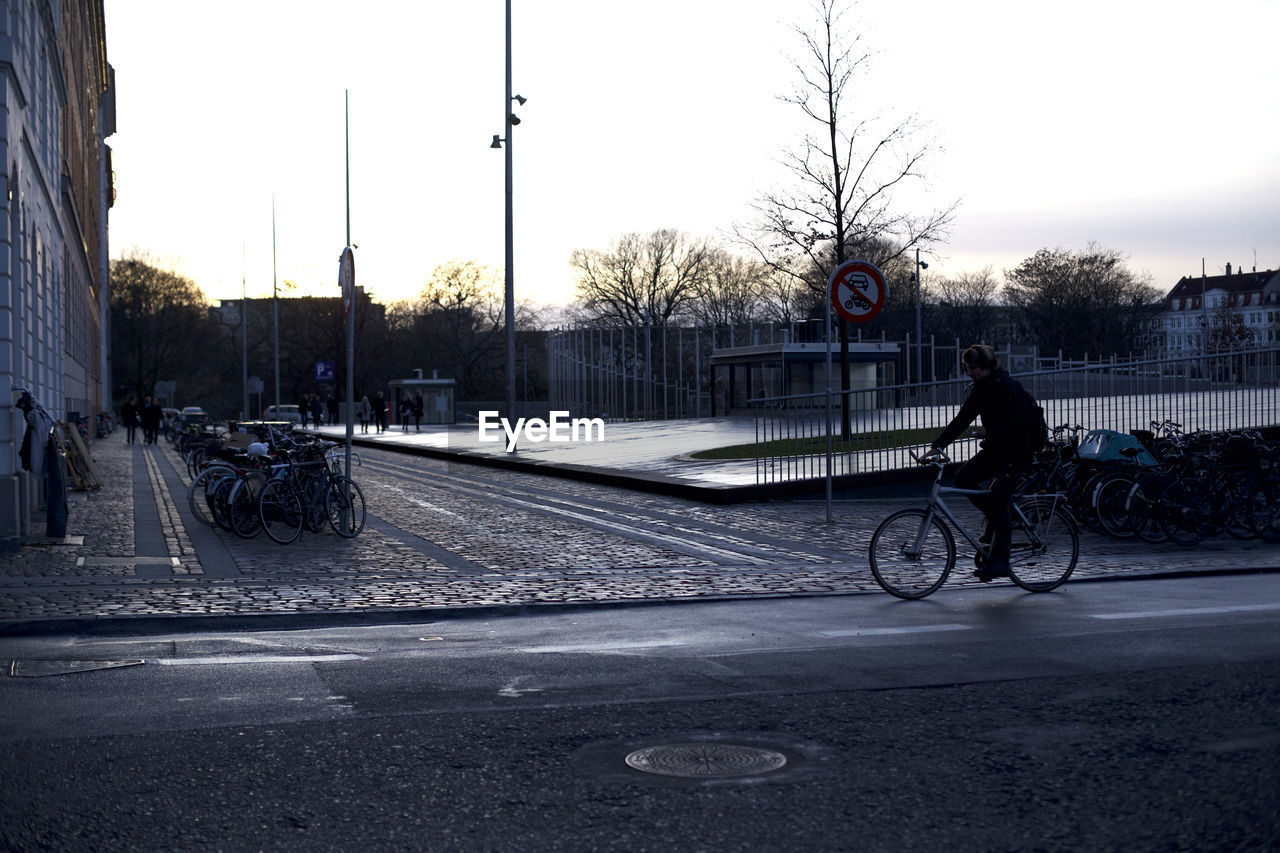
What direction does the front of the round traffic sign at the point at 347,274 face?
to the viewer's right

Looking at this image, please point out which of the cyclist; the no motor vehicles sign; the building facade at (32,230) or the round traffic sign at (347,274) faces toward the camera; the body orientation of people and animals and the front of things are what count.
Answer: the no motor vehicles sign

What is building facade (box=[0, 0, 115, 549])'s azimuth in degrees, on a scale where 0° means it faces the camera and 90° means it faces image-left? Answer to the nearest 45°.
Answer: approximately 270°

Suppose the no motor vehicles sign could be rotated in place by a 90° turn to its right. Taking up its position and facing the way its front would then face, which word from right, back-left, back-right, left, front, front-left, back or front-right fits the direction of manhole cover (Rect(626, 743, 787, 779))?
left

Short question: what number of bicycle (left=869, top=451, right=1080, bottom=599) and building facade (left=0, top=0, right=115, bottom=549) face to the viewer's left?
1

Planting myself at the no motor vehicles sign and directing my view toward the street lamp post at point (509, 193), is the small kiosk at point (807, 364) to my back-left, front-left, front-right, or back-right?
front-right

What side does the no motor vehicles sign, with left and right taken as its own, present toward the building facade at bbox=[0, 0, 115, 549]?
right

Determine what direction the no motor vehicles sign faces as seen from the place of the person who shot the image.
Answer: facing the viewer

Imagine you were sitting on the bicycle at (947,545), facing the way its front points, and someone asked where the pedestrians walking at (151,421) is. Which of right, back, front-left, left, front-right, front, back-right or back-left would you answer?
front-right

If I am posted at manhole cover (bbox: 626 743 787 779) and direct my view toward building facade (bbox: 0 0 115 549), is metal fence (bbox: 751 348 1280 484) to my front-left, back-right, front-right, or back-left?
front-right

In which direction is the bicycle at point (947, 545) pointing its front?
to the viewer's left

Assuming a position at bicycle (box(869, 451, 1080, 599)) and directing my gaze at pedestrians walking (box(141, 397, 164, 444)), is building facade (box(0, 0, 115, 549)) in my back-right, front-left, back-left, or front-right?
front-left

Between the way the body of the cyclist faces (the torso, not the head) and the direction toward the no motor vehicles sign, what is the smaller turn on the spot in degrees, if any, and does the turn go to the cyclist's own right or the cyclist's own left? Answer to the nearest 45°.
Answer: approximately 90° to the cyclist's own right

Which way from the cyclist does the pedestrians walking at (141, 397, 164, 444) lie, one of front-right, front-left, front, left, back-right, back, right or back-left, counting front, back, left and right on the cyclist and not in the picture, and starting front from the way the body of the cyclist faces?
front-right

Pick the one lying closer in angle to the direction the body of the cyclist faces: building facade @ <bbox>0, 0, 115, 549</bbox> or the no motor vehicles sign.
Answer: the building facade

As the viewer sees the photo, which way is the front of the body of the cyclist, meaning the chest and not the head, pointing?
to the viewer's left
